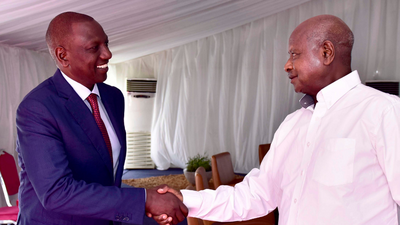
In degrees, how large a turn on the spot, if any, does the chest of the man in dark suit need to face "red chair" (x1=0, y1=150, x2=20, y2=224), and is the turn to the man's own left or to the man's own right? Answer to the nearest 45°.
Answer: approximately 135° to the man's own left

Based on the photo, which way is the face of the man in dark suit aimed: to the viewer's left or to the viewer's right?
to the viewer's right

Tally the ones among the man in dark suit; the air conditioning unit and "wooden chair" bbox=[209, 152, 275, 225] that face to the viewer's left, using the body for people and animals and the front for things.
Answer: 0

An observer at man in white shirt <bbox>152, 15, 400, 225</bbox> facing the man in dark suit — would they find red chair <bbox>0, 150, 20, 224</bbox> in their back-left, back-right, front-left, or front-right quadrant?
front-right

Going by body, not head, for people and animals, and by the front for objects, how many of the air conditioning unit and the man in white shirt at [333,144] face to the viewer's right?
0

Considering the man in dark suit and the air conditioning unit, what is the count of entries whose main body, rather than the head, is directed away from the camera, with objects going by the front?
0

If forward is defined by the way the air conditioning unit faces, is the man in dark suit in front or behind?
in front

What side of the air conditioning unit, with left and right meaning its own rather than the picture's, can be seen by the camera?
front

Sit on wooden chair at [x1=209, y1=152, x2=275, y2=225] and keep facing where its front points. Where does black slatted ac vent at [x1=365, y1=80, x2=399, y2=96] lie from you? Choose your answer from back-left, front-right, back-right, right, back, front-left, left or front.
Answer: left

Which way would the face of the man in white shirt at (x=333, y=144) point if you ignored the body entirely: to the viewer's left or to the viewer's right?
to the viewer's left

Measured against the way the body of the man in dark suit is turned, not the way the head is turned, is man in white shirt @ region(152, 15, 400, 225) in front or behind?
in front
